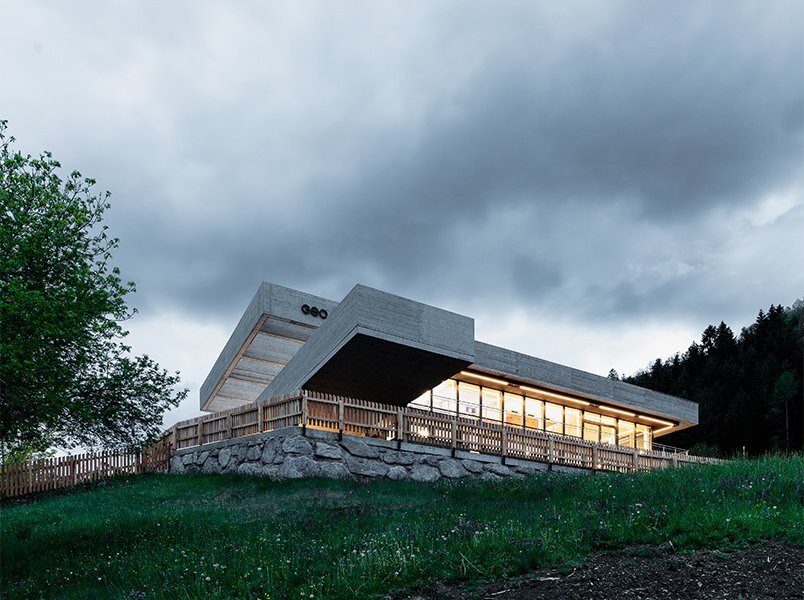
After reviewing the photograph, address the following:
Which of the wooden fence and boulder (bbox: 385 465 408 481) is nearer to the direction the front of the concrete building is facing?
the boulder

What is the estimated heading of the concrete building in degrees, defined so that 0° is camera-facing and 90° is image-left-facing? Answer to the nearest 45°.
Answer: approximately 315°
